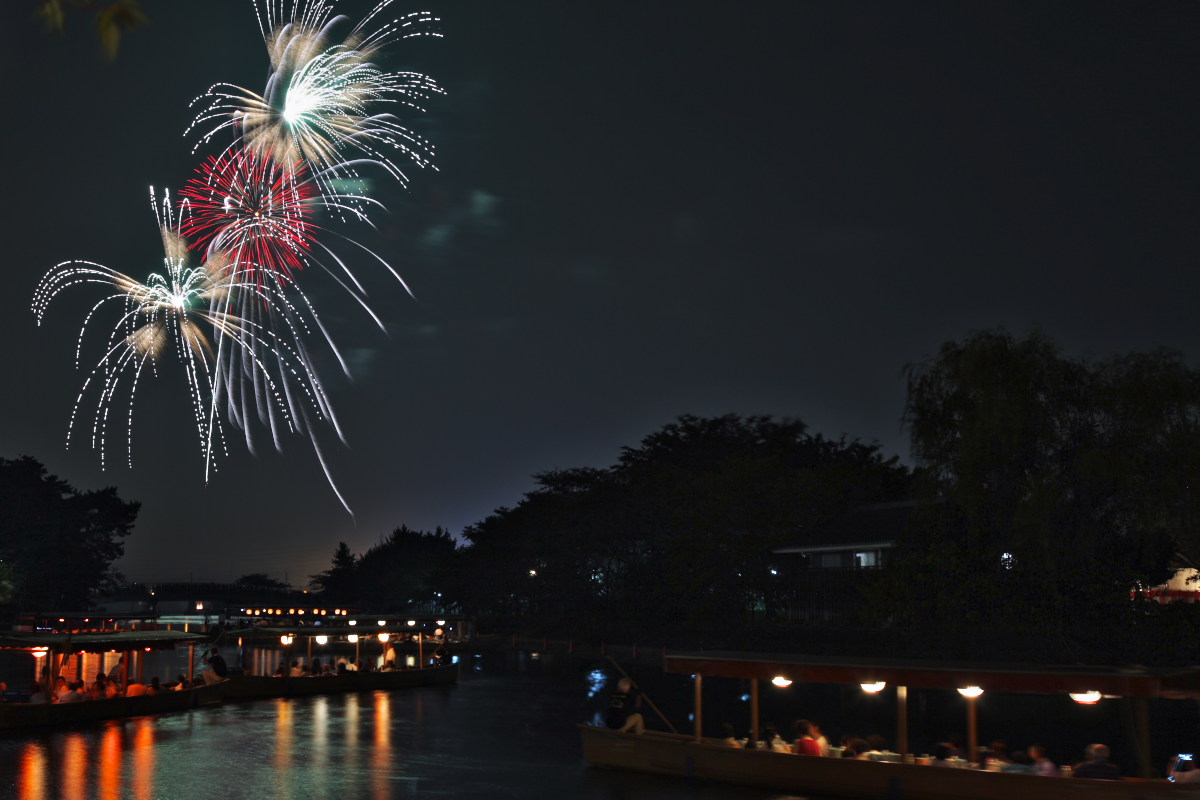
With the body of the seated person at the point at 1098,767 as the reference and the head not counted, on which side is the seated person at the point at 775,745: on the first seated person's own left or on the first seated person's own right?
on the first seated person's own left

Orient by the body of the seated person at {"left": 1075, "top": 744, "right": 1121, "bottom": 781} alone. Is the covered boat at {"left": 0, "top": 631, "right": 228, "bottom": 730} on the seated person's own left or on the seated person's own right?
on the seated person's own left

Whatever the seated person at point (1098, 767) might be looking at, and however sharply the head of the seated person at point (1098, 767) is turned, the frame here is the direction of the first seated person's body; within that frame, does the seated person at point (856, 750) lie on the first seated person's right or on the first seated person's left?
on the first seated person's left

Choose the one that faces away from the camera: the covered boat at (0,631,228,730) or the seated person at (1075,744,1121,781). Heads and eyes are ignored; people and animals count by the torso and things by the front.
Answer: the seated person

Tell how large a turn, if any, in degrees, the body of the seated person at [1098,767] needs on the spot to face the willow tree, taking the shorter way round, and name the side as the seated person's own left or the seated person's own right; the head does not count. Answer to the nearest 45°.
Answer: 0° — they already face it

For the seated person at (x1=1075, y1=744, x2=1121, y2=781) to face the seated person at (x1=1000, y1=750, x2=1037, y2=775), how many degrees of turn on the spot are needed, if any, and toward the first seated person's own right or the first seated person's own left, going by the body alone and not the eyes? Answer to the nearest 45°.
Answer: approximately 45° to the first seated person's own left

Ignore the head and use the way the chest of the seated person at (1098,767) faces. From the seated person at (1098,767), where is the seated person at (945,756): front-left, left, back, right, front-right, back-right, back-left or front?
front-left

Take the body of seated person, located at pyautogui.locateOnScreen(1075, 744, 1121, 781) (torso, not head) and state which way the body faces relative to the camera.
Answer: away from the camera

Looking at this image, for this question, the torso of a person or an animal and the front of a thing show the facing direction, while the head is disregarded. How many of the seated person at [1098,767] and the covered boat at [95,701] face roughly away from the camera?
1
